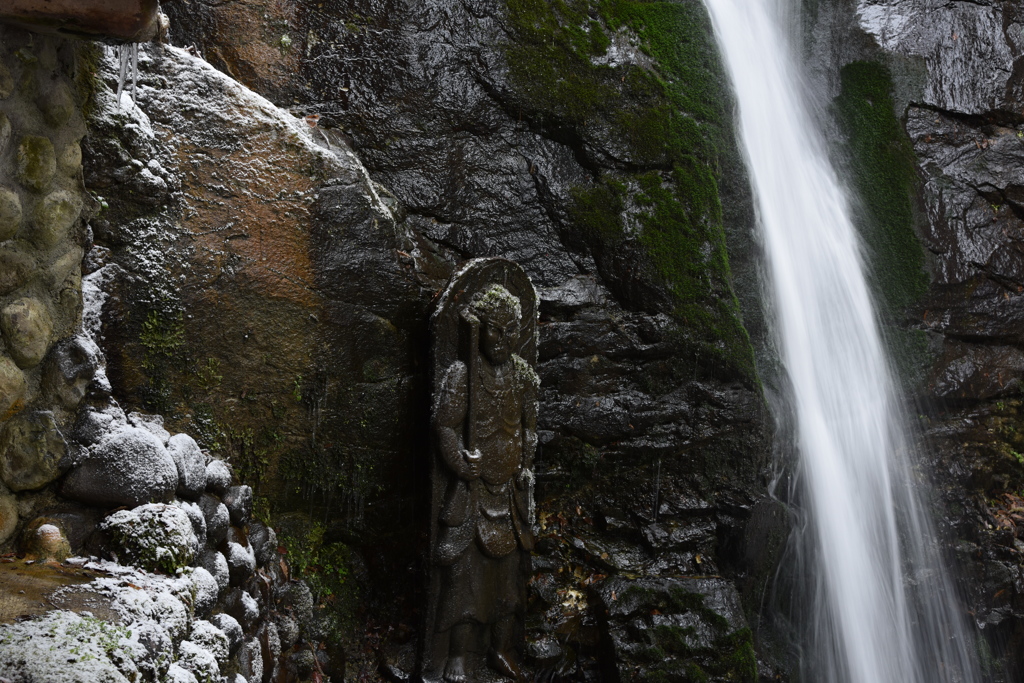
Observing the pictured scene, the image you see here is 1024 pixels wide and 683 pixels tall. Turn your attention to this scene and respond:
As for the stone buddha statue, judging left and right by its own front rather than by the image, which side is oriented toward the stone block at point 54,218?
right

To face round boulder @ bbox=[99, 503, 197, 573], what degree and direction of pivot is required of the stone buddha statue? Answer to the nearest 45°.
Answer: approximately 90° to its right

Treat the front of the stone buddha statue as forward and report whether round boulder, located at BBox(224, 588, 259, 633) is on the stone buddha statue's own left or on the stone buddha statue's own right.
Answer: on the stone buddha statue's own right

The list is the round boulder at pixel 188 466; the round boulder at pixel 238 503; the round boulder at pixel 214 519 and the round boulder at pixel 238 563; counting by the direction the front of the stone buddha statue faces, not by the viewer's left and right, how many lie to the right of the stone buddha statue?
4

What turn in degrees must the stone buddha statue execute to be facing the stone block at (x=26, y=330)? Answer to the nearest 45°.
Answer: approximately 90° to its right

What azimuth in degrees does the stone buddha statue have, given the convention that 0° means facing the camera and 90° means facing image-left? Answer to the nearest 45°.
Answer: approximately 315°

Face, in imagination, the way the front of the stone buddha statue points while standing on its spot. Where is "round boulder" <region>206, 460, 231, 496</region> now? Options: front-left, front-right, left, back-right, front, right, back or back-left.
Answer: right

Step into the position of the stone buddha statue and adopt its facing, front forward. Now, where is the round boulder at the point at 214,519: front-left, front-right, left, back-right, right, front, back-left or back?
right

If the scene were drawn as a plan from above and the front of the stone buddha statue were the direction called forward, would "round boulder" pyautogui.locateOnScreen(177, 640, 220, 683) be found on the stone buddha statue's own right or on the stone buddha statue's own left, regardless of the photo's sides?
on the stone buddha statue's own right

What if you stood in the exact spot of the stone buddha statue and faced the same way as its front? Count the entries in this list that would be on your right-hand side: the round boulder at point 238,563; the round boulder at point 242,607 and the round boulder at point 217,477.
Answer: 3

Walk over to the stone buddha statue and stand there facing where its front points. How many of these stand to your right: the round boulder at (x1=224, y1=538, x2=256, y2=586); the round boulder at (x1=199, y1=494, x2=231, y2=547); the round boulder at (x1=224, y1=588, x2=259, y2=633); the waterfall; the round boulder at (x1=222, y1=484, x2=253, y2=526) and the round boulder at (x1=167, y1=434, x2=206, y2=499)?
5

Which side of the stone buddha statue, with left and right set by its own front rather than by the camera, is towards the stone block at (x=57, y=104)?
right

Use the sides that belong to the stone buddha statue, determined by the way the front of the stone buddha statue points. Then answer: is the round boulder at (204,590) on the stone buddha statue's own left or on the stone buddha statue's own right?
on the stone buddha statue's own right

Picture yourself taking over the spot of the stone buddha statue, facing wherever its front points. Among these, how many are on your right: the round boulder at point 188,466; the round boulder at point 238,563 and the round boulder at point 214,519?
3
